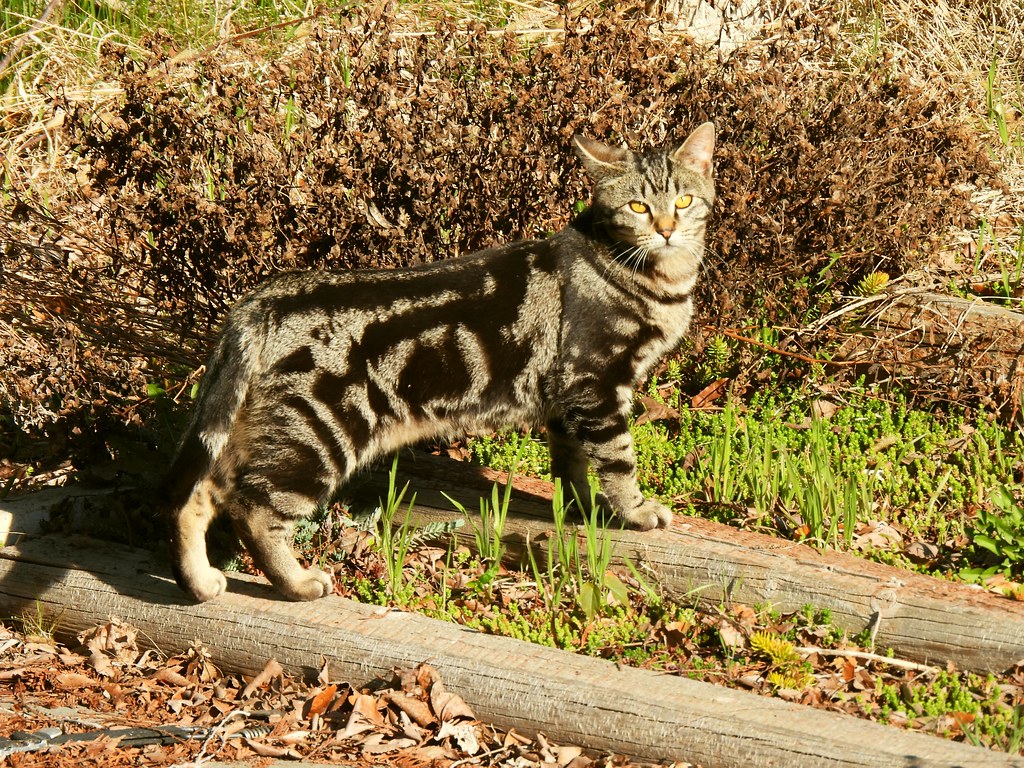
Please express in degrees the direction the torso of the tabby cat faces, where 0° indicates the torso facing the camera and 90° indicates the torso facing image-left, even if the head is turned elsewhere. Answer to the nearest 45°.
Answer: approximately 270°

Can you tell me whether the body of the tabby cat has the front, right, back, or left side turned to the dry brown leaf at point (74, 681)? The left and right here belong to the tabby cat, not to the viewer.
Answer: back

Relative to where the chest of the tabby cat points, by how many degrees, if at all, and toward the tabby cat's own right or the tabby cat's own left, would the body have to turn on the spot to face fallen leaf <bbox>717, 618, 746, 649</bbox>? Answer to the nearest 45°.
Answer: approximately 45° to the tabby cat's own right

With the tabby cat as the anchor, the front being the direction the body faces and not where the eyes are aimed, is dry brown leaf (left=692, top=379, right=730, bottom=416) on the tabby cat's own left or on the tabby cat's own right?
on the tabby cat's own left

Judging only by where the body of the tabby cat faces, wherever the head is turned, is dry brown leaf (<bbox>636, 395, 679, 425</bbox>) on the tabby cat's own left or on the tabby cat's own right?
on the tabby cat's own left

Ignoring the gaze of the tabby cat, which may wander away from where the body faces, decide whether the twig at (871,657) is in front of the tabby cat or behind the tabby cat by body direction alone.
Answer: in front

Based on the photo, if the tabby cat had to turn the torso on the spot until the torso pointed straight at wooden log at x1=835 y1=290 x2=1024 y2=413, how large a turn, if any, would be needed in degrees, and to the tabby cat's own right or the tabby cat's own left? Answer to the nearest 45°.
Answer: approximately 45° to the tabby cat's own left

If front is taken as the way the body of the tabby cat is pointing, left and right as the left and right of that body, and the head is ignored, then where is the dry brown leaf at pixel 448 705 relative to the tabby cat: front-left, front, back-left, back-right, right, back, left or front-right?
right

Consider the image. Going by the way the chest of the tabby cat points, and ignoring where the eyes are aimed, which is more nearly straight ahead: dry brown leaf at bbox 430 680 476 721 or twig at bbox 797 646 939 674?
the twig

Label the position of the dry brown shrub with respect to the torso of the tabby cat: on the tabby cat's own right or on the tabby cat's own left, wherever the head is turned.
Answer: on the tabby cat's own left

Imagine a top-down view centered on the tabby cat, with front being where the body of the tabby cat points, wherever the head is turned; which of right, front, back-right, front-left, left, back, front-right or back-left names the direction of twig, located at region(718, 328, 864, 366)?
front-left
